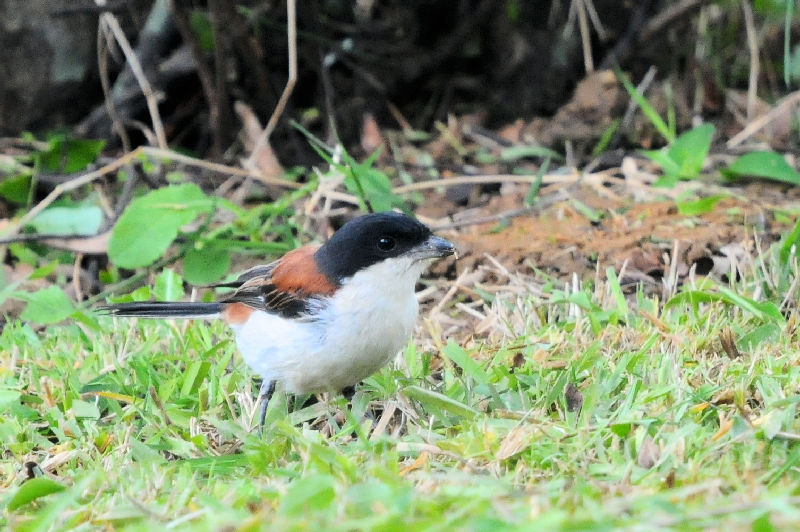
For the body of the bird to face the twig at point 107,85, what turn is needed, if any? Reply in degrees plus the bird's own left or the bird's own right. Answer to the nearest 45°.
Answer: approximately 90° to the bird's own left

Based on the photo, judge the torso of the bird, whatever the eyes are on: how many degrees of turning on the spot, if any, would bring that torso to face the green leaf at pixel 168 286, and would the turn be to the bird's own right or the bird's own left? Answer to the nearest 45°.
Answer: approximately 135° to the bird's own left

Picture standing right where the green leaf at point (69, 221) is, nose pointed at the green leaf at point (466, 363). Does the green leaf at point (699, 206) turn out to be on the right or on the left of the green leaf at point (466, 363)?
left

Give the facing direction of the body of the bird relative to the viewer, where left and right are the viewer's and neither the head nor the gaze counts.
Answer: facing to the right of the viewer

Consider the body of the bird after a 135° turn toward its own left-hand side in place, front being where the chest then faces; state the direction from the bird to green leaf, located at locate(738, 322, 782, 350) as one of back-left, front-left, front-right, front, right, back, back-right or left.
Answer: back-right

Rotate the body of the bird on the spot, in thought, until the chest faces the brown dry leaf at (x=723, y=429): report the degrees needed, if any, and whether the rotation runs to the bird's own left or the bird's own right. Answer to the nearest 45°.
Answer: approximately 45° to the bird's own right

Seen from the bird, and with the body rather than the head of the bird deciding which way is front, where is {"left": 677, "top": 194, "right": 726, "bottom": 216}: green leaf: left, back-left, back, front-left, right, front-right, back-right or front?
front-left

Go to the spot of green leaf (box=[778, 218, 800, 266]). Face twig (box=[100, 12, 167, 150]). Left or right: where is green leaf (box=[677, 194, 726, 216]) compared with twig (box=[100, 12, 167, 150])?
right

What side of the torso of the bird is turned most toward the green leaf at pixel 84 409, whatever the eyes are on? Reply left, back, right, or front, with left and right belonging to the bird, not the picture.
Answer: back

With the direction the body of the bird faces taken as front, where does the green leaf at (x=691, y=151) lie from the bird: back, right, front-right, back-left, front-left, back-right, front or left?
front-left

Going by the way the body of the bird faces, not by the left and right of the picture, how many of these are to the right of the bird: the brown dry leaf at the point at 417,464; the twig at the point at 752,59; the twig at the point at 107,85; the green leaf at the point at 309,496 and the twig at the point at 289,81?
2
